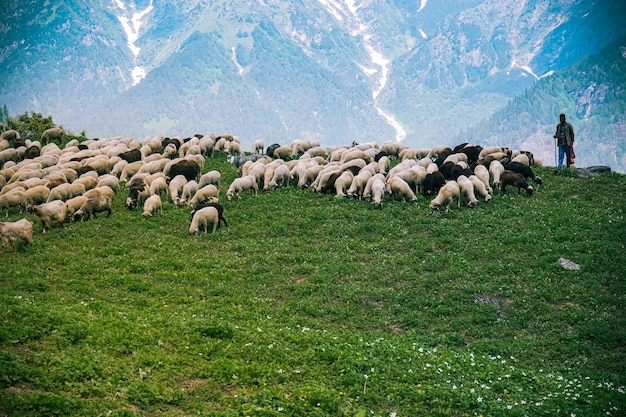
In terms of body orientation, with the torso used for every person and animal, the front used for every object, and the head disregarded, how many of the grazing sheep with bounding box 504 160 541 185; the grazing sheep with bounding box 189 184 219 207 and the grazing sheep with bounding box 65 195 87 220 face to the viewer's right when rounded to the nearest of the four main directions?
1

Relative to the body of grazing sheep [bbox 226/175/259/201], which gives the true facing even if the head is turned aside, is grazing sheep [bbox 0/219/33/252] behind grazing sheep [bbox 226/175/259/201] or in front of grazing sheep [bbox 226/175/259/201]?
in front

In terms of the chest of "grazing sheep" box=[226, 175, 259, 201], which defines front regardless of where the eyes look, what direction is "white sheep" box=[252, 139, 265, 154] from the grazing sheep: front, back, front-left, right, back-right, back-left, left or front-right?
back-right

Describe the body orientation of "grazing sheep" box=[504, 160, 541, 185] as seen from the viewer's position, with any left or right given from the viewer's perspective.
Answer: facing to the right of the viewer

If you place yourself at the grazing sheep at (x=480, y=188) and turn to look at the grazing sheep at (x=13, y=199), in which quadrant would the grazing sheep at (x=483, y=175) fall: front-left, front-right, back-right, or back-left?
back-right

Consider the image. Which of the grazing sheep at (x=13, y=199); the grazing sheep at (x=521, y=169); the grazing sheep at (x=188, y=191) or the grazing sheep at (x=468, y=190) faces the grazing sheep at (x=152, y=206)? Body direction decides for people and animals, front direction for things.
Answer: the grazing sheep at (x=188, y=191)

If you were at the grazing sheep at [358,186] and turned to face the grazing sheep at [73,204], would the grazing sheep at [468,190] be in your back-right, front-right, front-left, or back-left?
back-left

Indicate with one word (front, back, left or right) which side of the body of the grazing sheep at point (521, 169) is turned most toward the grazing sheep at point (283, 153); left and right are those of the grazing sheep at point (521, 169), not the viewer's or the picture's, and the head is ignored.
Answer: back

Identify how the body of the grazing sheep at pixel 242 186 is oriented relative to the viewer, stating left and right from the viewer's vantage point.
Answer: facing the viewer and to the left of the viewer

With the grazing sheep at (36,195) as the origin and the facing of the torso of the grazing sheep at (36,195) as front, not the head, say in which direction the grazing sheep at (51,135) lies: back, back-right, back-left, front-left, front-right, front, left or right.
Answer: back-right

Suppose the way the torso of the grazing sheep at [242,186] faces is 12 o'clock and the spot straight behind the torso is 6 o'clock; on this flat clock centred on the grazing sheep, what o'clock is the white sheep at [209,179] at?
The white sheep is roughly at 2 o'clock from the grazing sheep.

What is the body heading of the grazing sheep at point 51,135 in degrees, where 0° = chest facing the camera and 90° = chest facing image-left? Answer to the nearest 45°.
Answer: approximately 90°

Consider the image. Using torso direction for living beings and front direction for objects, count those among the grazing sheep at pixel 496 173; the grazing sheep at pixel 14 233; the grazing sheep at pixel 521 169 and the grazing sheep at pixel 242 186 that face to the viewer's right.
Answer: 1
